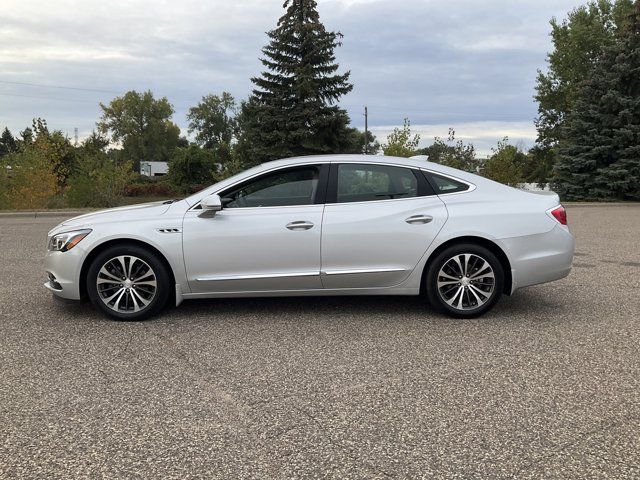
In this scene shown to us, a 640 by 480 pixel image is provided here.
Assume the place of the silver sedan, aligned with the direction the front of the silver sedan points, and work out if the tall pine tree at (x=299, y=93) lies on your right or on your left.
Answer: on your right

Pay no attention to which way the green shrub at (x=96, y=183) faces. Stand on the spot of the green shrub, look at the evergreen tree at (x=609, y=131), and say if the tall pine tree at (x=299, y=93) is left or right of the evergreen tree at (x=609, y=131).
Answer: left

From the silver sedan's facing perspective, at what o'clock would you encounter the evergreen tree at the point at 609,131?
The evergreen tree is roughly at 4 o'clock from the silver sedan.

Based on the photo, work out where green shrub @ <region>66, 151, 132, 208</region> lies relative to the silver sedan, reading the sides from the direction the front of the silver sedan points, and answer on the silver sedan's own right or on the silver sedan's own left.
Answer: on the silver sedan's own right

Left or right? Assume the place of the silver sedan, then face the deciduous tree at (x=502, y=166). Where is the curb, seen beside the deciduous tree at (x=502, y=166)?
left

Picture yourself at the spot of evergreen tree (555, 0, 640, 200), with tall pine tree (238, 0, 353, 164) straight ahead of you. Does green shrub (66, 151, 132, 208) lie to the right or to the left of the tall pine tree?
left

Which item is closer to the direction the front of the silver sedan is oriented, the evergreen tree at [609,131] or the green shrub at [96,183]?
the green shrub

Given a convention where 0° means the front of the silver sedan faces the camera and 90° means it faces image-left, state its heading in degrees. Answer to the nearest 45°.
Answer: approximately 90°

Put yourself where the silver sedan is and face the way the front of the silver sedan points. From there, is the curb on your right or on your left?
on your right
